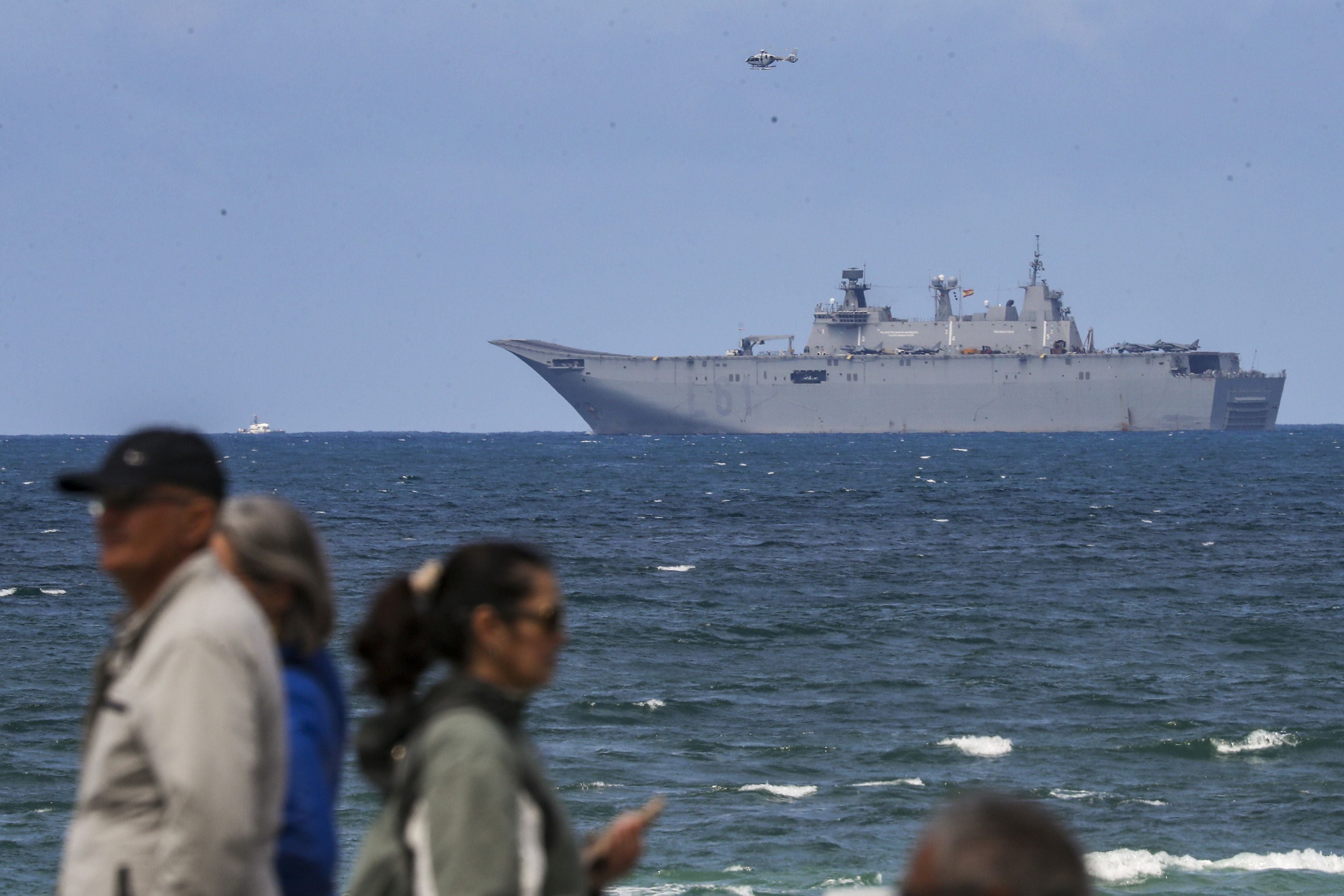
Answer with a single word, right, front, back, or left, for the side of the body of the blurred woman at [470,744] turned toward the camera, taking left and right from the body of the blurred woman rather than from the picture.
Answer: right

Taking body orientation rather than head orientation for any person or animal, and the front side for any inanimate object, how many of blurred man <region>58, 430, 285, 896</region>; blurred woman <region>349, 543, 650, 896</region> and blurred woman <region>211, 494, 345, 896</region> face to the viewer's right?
1

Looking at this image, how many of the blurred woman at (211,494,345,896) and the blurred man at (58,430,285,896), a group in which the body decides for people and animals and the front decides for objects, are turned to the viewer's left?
2

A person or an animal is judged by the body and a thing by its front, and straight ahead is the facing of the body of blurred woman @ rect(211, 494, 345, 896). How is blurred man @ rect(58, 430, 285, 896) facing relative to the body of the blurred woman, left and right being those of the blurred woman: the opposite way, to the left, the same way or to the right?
the same way

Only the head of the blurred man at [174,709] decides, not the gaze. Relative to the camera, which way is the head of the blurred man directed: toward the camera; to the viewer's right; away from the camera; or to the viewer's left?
to the viewer's left

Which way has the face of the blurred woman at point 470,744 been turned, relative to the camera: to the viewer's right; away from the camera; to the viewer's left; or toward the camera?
to the viewer's right

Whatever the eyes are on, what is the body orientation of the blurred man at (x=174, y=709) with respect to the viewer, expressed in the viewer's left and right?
facing to the left of the viewer

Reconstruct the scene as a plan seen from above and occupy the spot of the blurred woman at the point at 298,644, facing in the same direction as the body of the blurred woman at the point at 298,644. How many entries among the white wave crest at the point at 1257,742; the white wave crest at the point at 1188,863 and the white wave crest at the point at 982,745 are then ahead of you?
0

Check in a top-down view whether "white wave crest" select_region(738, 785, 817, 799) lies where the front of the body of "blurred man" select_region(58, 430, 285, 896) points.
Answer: no

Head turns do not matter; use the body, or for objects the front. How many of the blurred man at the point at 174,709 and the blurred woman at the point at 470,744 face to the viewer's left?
1

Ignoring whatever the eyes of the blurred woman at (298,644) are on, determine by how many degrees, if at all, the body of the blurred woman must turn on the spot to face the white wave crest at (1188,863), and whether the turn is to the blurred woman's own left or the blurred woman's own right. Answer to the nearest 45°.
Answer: approximately 135° to the blurred woman's own right

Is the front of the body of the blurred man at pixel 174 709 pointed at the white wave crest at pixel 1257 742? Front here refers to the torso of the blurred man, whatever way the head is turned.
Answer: no
